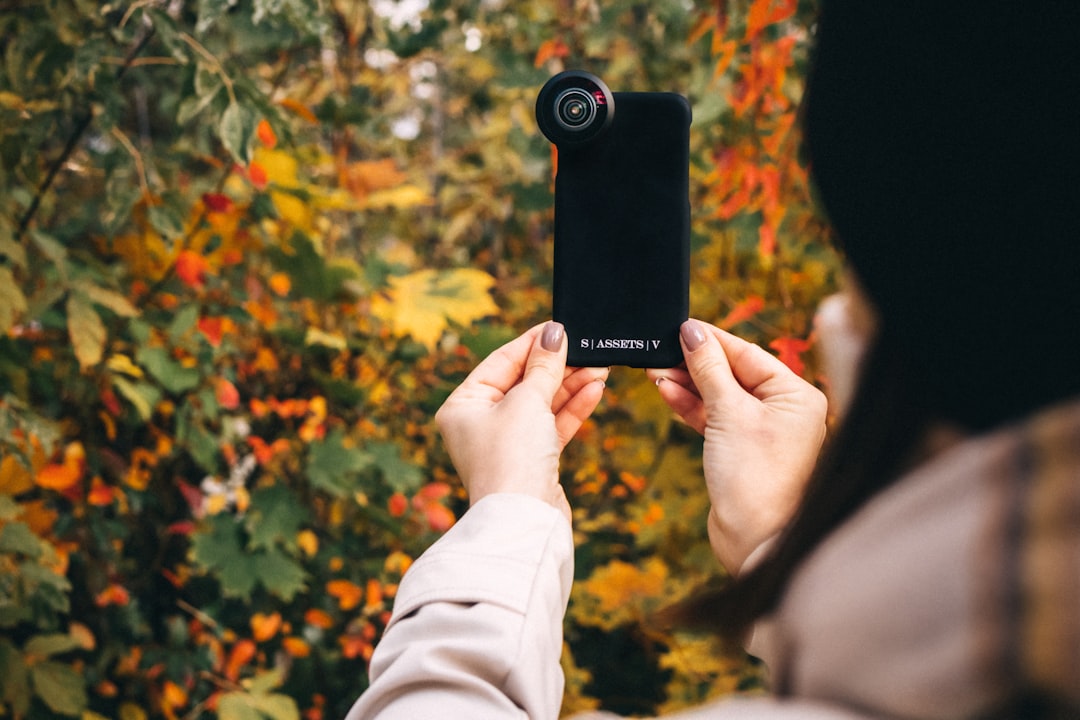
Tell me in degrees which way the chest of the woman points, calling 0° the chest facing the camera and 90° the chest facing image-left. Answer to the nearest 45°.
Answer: approximately 135°

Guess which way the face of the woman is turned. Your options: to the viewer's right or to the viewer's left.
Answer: to the viewer's left

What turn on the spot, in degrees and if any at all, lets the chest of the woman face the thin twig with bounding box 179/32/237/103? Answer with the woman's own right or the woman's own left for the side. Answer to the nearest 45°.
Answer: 0° — they already face it

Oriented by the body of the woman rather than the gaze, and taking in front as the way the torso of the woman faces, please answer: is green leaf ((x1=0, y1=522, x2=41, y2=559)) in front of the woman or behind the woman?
in front

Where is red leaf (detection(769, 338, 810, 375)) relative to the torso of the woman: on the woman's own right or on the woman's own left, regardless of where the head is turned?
on the woman's own right

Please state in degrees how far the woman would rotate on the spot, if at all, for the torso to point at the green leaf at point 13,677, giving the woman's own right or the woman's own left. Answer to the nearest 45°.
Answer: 0° — they already face it

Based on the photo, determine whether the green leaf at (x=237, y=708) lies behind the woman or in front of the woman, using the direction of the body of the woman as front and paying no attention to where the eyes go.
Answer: in front

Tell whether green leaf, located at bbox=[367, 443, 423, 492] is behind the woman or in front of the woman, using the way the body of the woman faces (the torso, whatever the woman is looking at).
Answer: in front

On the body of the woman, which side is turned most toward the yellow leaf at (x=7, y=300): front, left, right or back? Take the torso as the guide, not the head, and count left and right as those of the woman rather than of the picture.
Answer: front

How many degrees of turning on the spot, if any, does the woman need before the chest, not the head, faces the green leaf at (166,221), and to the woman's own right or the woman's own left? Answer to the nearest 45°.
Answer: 0° — they already face it

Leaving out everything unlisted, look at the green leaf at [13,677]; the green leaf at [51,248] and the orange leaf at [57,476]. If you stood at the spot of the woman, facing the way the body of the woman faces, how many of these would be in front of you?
3

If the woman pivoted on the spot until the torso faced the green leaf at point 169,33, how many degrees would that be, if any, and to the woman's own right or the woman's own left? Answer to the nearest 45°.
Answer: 0° — they already face it
